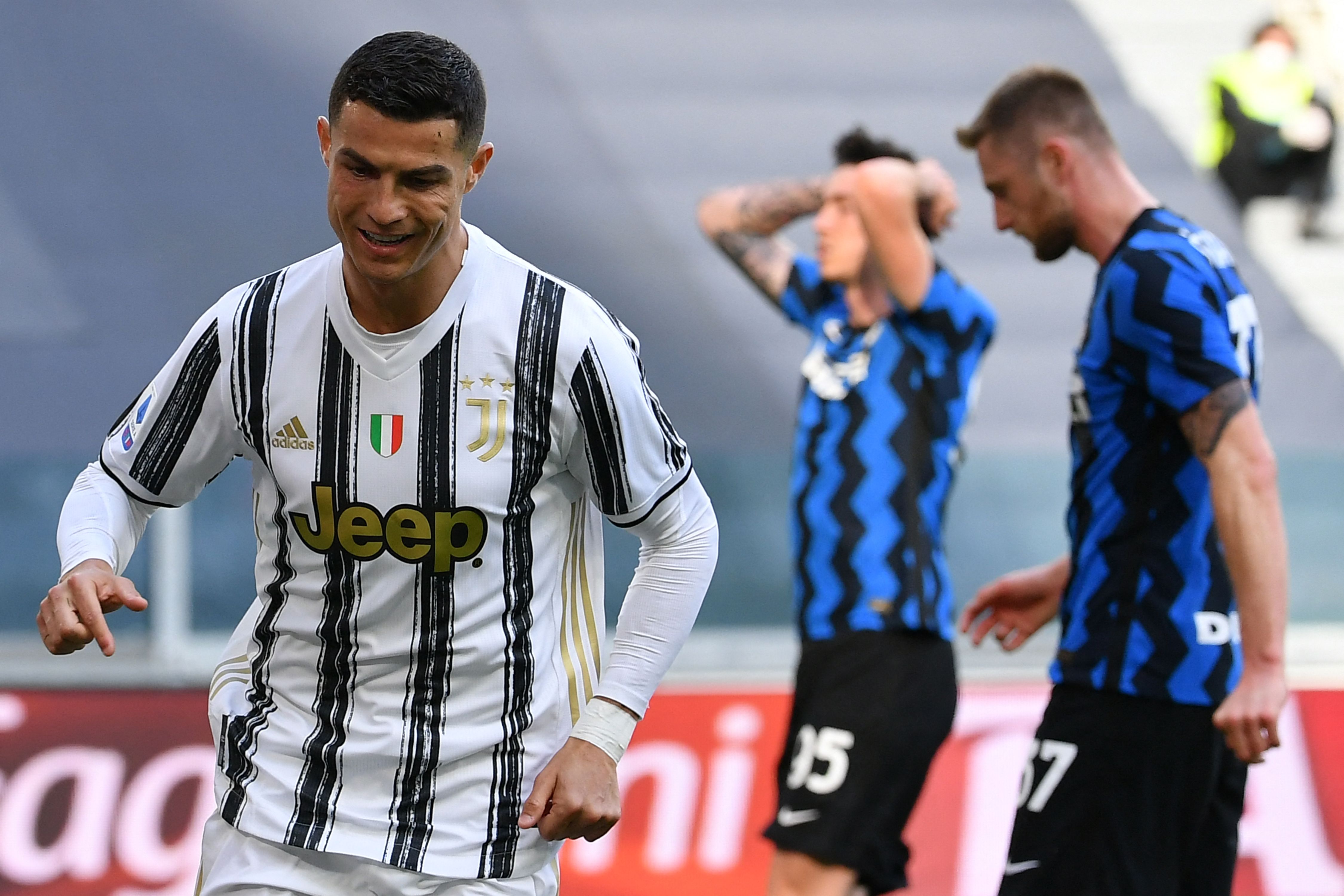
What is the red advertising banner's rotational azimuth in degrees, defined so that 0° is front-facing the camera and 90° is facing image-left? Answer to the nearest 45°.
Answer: approximately 0°

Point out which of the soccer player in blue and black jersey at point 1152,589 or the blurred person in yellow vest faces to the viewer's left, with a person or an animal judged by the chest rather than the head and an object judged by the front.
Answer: the soccer player in blue and black jersey

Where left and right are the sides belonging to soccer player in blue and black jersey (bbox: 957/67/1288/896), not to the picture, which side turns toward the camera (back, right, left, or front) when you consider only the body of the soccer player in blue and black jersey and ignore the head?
left

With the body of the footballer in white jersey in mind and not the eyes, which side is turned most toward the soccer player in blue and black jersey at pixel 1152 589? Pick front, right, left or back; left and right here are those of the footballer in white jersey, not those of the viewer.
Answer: back

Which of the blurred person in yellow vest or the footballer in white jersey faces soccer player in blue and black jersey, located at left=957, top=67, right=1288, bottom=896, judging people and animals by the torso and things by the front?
the blurred person in yellow vest

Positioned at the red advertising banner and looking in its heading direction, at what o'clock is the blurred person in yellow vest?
The blurred person in yellow vest is roughly at 8 o'clock from the red advertising banner.

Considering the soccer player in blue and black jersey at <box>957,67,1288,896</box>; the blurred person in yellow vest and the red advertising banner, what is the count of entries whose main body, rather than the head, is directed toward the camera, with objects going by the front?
2

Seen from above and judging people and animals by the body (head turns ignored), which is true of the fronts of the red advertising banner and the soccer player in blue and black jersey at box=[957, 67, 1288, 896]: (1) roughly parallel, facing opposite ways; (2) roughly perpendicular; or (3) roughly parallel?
roughly perpendicular

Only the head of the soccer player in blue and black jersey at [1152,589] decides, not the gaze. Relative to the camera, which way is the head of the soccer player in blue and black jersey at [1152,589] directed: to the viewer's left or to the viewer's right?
to the viewer's left

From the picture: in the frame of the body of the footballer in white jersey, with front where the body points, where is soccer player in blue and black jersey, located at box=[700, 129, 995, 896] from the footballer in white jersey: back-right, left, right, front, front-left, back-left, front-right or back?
back-left
